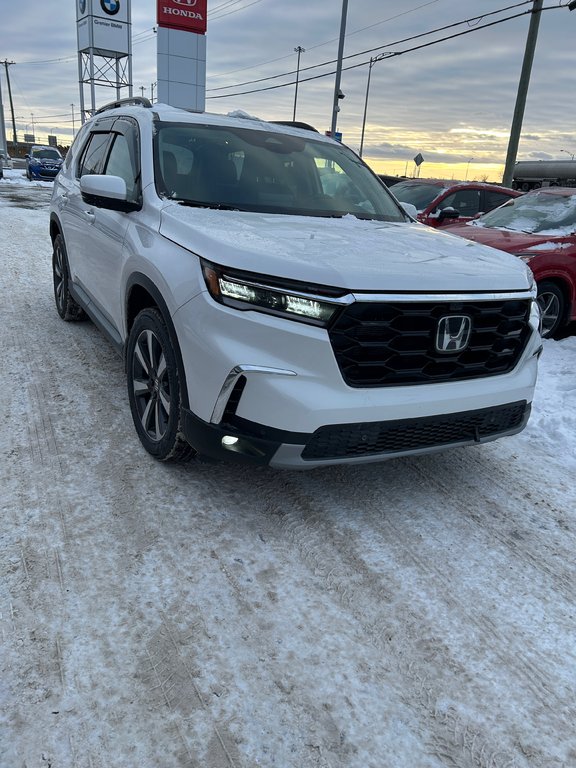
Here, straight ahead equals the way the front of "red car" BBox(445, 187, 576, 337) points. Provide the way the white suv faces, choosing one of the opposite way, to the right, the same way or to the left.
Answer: to the left

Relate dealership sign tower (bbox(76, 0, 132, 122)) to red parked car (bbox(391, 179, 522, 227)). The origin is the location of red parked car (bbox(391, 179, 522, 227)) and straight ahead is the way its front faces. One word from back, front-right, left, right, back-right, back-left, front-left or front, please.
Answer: right

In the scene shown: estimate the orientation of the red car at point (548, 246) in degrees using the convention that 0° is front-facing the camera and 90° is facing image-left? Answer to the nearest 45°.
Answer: approximately 45°

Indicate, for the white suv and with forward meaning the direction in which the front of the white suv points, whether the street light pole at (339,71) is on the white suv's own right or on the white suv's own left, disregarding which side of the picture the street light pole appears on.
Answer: on the white suv's own left

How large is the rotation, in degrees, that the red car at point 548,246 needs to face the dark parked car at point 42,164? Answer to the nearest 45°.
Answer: approximately 90° to its right

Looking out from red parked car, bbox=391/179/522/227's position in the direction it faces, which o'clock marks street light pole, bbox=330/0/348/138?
The street light pole is roughly at 4 o'clock from the red parked car.

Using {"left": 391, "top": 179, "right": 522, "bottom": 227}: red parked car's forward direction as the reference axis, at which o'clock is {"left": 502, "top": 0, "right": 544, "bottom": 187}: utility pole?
The utility pole is roughly at 5 o'clock from the red parked car.

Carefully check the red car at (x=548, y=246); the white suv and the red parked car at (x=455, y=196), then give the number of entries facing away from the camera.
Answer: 0

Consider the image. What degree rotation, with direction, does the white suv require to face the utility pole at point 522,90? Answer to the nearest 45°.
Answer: approximately 135° to its left

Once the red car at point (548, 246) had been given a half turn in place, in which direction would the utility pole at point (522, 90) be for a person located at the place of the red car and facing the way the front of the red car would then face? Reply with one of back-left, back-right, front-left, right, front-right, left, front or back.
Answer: front-left

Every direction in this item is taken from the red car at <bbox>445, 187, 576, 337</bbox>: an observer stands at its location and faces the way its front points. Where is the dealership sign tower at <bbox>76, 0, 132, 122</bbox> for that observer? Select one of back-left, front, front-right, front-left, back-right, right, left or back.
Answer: right

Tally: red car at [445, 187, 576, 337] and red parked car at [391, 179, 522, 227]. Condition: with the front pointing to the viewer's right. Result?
0

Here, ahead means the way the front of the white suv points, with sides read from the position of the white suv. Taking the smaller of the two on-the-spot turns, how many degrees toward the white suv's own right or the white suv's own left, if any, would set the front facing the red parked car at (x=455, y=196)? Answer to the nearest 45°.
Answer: approximately 135° to the white suv's own left

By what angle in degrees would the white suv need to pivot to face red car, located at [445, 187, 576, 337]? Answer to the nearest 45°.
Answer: approximately 90° to its left

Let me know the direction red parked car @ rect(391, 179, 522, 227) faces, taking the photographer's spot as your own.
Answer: facing the viewer and to the left of the viewer
